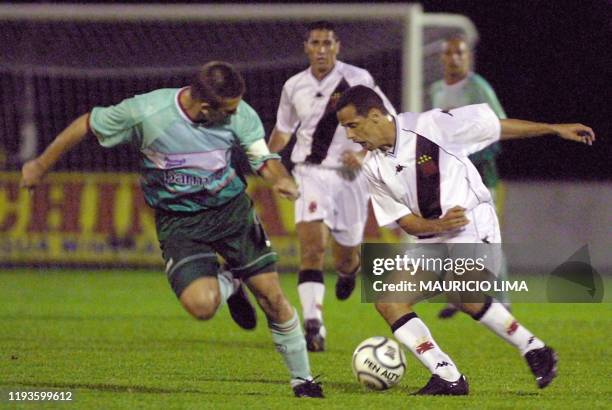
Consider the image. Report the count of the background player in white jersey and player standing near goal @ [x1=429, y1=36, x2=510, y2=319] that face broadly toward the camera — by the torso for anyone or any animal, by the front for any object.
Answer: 2

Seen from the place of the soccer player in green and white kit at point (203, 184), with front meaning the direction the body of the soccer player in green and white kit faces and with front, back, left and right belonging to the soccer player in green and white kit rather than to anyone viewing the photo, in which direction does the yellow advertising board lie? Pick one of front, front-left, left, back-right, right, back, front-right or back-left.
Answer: back-left

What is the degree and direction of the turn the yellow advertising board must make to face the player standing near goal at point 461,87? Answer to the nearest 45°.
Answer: approximately 45° to its left

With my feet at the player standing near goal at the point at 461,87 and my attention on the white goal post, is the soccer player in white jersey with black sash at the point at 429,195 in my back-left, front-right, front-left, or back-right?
back-left

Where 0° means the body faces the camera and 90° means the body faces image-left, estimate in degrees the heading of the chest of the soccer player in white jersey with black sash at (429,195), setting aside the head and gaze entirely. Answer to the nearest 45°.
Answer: approximately 45°

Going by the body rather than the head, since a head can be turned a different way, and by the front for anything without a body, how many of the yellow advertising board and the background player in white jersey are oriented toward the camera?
2

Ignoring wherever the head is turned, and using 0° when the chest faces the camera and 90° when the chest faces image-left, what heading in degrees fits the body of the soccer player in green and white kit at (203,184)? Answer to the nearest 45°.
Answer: approximately 315°

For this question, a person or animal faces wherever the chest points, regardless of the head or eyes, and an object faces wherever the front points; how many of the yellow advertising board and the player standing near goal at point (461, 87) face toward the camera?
2
